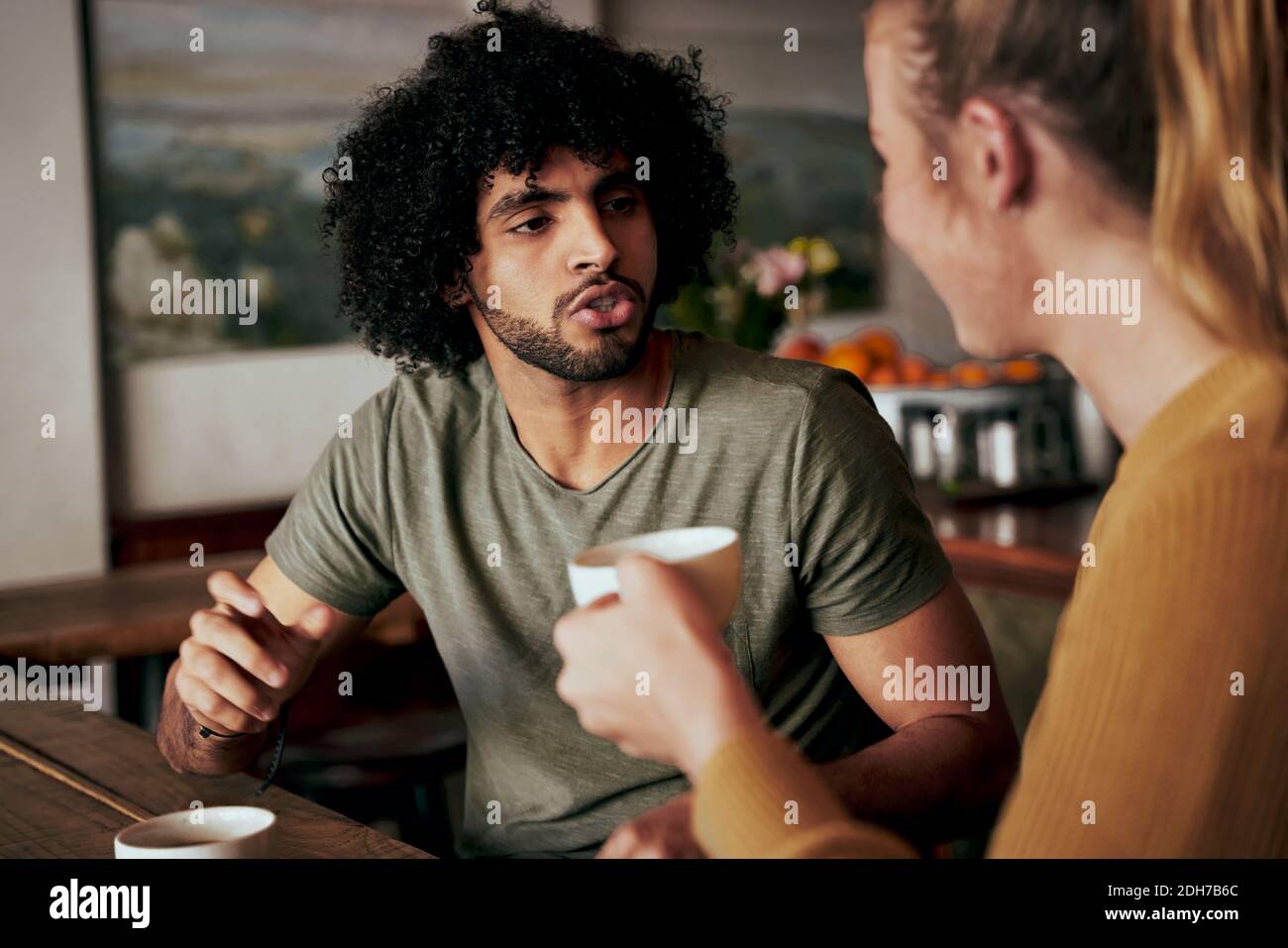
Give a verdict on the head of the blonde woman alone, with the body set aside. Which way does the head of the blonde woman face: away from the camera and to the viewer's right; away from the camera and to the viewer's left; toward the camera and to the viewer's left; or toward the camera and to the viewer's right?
away from the camera and to the viewer's left

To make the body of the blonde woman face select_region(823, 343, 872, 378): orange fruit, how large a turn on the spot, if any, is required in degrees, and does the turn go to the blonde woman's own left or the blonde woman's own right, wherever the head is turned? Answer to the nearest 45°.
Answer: approximately 45° to the blonde woman's own right

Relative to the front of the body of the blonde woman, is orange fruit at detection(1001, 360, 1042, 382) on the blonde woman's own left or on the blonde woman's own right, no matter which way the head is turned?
on the blonde woman's own right

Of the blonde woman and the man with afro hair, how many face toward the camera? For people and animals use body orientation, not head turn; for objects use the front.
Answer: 1

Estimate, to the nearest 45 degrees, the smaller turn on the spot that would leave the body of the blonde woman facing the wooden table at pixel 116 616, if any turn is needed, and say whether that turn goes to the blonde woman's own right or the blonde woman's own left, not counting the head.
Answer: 0° — they already face it

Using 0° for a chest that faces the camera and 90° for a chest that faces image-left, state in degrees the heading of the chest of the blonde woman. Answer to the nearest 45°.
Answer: approximately 135°

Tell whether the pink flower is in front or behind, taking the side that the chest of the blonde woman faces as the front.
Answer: in front

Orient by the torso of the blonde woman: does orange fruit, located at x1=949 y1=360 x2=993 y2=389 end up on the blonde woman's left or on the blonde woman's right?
on the blonde woman's right

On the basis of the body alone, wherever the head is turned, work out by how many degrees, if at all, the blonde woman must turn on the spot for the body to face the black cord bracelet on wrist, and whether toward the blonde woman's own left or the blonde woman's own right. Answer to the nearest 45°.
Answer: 0° — they already face it

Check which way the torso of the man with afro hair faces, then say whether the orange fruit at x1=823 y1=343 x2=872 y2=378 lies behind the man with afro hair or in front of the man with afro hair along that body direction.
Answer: behind

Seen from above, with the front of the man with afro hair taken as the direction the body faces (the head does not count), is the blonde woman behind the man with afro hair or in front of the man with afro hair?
in front

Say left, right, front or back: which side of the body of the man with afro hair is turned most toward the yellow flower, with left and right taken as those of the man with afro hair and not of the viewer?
back

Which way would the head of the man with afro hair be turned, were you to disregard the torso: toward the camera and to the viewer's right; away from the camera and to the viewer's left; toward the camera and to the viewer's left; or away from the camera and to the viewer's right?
toward the camera and to the viewer's right
